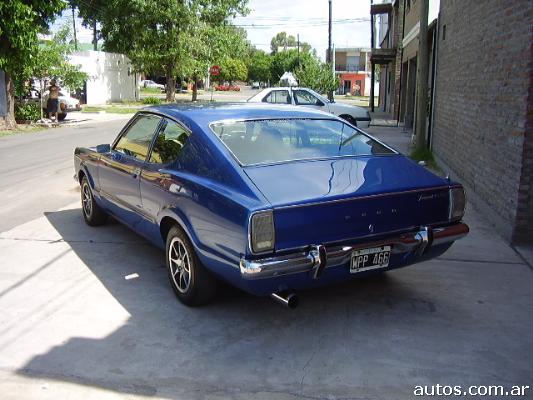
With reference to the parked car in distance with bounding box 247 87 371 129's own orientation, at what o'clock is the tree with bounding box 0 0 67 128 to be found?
The tree is roughly at 6 o'clock from the parked car in distance.

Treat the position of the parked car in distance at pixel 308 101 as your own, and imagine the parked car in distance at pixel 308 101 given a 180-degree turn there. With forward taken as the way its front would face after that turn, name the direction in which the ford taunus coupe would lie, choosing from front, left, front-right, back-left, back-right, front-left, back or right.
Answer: left

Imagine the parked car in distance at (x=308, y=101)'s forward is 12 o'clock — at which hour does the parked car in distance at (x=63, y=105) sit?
the parked car in distance at (x=63, y=105) is roughly at 7 o'clock from the parked car in distance at (x=308, y=101).

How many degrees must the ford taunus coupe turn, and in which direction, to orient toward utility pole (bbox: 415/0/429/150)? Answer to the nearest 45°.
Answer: approximately 45° to its right

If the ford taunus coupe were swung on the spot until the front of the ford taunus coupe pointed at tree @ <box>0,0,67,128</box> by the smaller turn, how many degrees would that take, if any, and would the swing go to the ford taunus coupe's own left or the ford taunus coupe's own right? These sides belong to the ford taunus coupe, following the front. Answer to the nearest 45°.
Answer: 0° — it already faces it

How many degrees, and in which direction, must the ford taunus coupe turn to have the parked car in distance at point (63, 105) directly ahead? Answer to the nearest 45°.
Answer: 0° — it already faces it

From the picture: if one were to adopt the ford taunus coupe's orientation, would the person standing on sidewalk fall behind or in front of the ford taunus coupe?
in front

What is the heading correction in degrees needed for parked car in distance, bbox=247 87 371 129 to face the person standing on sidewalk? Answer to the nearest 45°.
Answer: approximately 180°

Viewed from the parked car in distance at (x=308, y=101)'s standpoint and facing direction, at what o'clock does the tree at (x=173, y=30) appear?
The tree is roughly at 8 o'clock from the parked car in distance.

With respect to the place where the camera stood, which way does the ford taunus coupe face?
facing away from the viewer and to the left of the viewer
